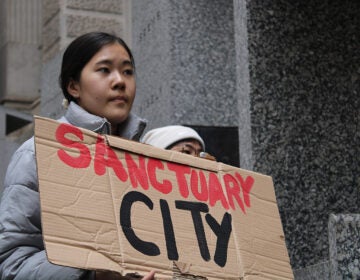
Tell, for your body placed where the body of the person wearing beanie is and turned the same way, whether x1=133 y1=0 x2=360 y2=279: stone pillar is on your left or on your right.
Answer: on your left

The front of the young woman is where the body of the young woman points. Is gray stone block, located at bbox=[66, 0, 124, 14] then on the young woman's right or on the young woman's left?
on the young woman's left

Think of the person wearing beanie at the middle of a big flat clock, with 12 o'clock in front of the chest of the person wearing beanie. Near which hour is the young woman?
The young woman is roughly at 2 o'clock from the person wearing beanie.

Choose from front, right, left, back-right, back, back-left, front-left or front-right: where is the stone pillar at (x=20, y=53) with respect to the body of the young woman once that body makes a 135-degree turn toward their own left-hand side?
front

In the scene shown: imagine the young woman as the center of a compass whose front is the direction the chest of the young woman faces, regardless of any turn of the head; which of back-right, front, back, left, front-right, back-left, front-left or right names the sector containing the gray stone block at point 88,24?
back-left

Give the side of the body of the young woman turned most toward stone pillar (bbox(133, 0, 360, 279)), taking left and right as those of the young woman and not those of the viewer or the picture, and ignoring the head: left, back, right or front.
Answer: left

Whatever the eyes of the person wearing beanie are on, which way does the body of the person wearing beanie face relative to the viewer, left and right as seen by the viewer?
facing the viewer and to the right of the viewer
